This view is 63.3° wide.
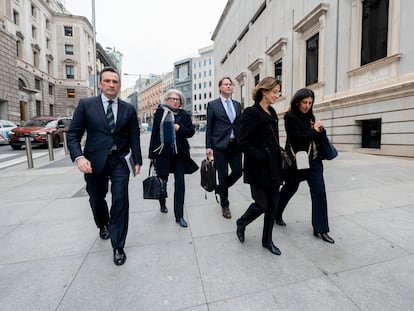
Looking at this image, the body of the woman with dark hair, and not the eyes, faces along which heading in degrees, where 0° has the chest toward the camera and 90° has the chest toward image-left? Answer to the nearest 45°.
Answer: approximately 315°

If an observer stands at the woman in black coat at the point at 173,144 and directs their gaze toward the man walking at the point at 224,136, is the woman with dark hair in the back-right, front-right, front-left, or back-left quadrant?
front-right

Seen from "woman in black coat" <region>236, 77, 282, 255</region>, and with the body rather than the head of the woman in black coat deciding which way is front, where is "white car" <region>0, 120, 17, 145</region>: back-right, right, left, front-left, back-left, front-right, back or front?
back

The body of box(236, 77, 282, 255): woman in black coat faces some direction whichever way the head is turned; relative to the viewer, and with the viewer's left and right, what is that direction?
facing the viewer and to the right of the viewer

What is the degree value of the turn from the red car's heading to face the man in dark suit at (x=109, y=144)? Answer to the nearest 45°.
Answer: approximately 45° to its left

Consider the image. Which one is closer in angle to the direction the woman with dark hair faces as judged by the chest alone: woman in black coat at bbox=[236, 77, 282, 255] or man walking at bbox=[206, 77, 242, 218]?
the woman in black coat

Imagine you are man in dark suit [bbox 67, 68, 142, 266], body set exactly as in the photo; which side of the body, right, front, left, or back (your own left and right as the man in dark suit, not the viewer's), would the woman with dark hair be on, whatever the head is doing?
left

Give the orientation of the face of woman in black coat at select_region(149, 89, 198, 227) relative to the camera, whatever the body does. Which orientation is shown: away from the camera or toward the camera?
toward the camera

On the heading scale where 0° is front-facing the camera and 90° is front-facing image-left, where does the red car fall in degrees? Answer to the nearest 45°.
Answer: approximately 45°

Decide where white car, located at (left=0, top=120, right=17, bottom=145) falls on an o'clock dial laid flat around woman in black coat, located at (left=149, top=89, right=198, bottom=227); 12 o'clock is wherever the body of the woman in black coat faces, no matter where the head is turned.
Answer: The white car is roughly at 5 o'clock from the woman in black coat.

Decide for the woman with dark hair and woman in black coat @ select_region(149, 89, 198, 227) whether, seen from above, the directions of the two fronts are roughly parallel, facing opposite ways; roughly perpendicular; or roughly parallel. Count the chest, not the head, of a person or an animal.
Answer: roughly parallel

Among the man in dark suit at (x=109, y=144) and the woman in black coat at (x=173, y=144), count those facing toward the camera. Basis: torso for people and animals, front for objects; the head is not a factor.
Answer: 2

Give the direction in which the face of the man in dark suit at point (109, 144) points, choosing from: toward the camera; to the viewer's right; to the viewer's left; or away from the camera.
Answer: toward the camera

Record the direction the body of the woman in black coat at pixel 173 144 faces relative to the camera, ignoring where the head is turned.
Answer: toward the camera

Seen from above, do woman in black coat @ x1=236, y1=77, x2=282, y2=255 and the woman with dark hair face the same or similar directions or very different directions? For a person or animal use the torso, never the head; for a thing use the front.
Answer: same or similar directions
